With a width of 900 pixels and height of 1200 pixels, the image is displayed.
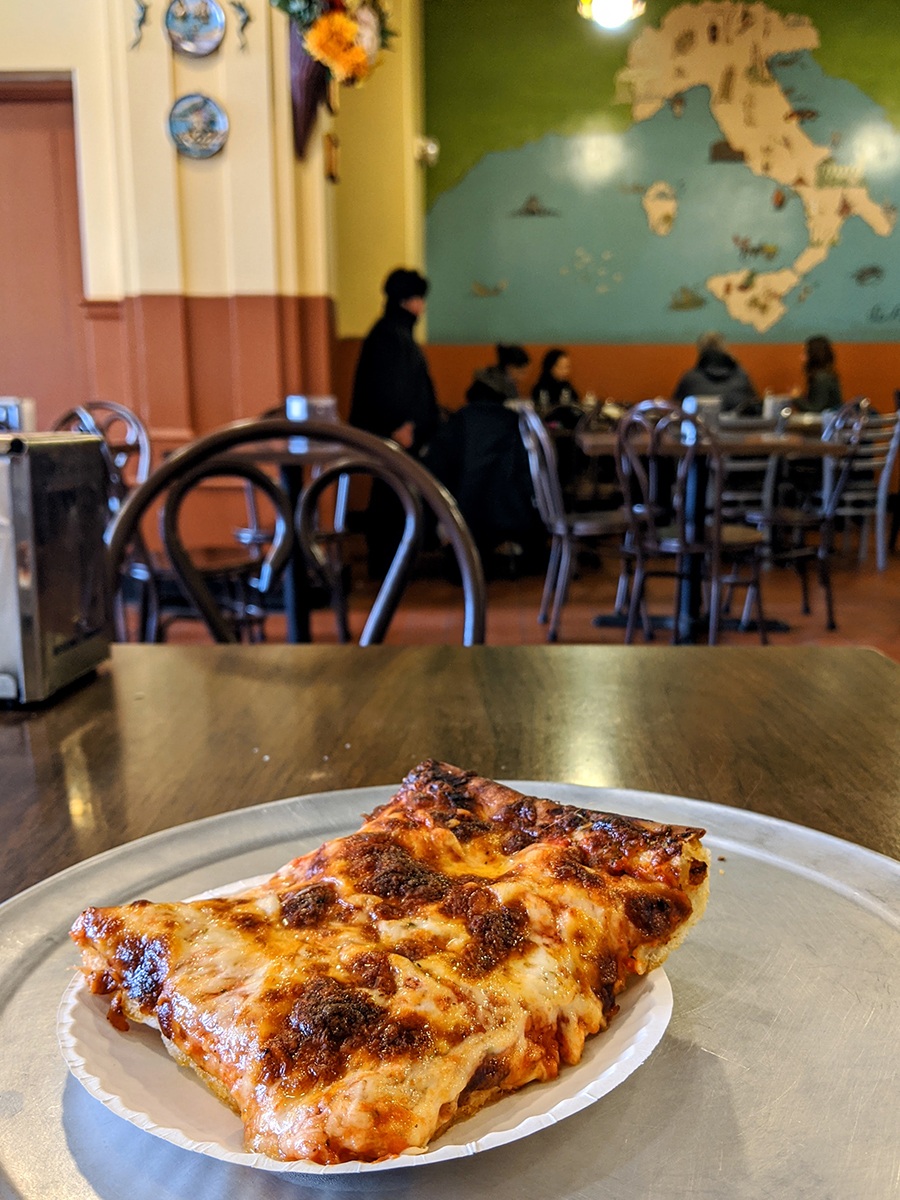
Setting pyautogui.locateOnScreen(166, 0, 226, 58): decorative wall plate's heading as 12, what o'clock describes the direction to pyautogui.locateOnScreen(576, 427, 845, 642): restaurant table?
The restaurant table is roughly at 10 o'clock from the decorative wall plate.

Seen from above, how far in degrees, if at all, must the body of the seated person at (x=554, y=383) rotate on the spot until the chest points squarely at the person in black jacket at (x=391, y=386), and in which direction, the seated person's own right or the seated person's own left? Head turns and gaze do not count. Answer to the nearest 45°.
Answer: approximately 90° to the seated person's own right

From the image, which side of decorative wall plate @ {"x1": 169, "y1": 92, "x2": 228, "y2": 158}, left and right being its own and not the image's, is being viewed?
front

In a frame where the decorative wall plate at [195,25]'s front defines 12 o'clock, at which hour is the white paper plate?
The white paper plate is roughly at 12 o'clock from the decorative wall plate.

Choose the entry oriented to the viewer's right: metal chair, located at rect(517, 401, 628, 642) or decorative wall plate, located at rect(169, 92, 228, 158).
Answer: the metal chair

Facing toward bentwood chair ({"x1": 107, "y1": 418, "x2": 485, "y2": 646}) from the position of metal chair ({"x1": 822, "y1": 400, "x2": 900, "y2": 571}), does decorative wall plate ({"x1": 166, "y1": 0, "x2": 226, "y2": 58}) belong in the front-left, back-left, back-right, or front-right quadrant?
front-right

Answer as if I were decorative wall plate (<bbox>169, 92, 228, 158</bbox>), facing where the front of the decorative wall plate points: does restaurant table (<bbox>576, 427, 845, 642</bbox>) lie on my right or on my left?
on my left

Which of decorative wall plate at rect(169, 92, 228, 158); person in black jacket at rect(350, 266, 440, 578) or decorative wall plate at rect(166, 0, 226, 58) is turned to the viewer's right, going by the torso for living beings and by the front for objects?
the person in black jacket

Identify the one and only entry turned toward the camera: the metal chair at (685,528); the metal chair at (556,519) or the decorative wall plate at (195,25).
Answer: the decorative wall plate

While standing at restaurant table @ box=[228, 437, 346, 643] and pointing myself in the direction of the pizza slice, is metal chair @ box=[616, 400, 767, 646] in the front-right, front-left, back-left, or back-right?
back-left

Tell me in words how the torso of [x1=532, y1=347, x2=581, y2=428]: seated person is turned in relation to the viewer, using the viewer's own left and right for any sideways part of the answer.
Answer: facing the viewer and to the right of the viewer

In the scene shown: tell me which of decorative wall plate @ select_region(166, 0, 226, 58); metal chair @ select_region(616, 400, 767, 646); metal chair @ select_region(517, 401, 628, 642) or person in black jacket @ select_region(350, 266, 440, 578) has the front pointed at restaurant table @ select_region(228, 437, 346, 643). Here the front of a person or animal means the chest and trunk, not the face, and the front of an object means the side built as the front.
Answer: the decorative wall plate

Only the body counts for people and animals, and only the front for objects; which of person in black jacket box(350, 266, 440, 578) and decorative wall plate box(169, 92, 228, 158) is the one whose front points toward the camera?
the decorative wall plate

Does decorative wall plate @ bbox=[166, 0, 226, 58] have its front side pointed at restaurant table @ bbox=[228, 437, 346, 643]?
yes

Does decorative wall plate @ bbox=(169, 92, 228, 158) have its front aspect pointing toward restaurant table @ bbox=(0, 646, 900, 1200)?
yes

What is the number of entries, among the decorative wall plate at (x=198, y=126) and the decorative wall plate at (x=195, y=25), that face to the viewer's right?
0

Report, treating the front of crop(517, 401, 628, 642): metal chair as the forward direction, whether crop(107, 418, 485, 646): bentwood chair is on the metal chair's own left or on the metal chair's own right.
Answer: on the metal chair's own right

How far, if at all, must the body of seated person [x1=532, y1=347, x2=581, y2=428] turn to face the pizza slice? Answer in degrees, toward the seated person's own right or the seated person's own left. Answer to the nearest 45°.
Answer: approximately 45° to the seated person's own right

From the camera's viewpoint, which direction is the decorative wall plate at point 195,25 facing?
toward the camera

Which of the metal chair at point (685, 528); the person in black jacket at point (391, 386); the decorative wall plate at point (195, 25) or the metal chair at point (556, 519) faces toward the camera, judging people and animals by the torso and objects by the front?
the decorative wall plate
